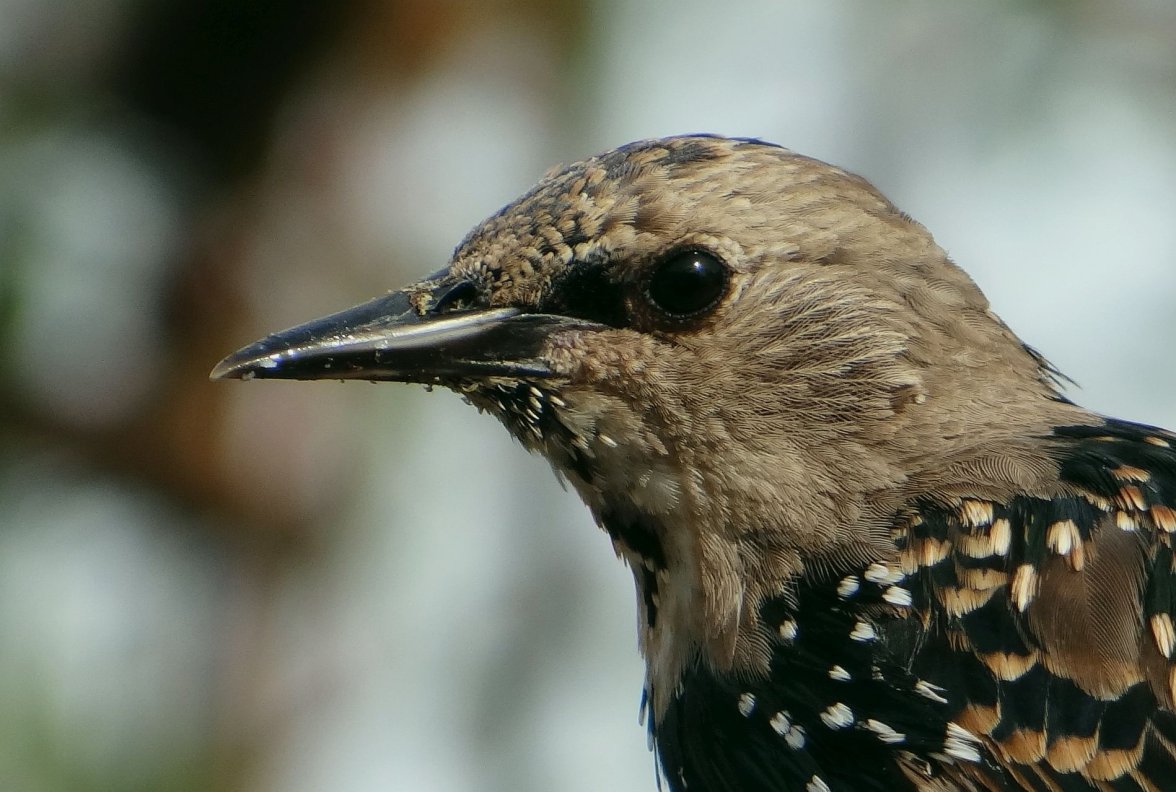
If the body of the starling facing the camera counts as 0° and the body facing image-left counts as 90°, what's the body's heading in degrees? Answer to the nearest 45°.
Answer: approximately 90°
